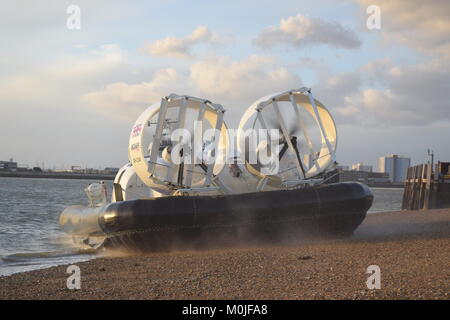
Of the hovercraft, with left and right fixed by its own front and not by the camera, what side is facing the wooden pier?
right

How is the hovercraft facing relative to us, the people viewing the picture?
facing away from the viewer and to the left of the viewer
